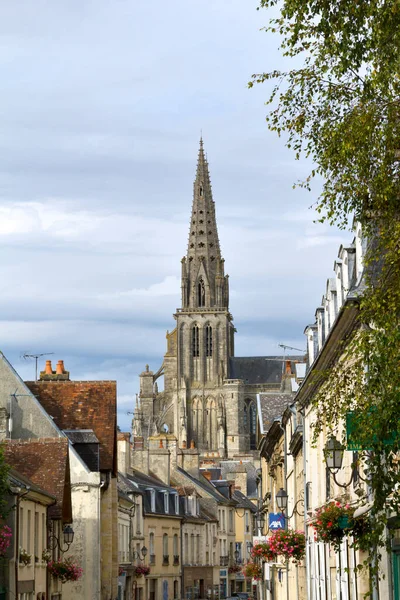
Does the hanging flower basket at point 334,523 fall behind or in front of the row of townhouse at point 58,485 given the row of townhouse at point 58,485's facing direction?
in front

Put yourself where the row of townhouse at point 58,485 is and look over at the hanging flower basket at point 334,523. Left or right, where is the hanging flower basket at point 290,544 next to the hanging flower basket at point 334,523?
left

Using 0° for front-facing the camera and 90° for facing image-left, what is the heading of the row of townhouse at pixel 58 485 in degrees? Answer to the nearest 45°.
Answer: approximately 315°

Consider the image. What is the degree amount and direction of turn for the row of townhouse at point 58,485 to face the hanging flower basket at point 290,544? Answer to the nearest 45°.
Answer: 0° — it already faces it
